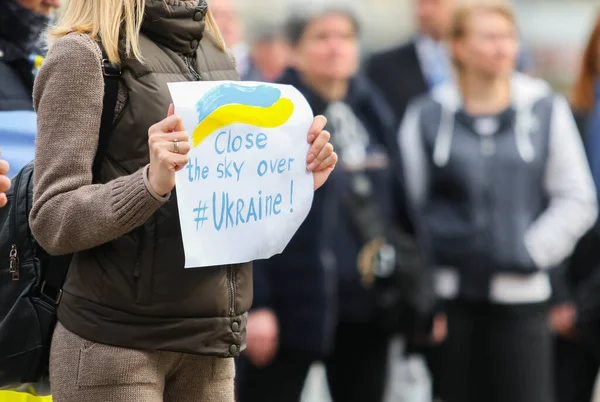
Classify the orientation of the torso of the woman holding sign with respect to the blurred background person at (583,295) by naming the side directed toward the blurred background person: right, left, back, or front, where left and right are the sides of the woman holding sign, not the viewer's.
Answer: left

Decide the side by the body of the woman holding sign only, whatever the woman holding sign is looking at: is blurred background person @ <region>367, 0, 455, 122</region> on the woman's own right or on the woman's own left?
on the woman's own left

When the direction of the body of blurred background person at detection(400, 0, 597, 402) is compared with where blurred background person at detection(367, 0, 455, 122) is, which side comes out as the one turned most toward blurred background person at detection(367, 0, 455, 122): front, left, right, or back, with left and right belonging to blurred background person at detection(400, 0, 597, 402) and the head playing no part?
back

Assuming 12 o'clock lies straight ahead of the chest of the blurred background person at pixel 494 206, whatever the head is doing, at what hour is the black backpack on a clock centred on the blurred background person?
The black backpack is roughly at 1 o'clock from the blurred background person.

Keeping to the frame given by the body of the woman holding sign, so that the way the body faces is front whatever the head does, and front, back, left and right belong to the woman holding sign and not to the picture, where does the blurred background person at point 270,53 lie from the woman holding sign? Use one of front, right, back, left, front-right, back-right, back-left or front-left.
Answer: back-left

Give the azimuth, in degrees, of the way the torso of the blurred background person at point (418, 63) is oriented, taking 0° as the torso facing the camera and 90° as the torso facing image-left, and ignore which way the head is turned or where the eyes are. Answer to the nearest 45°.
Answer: approximately 315°

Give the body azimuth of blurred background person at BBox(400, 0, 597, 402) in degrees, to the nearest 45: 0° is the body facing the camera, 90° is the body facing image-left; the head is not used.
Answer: approximately 0°

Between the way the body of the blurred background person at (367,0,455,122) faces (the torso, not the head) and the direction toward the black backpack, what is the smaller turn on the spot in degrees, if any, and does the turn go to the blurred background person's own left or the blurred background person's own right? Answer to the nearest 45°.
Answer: approximately 45° to the blurred background person's own right

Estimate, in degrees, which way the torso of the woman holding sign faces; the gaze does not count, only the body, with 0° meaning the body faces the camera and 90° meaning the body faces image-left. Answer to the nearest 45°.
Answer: approximately 315°

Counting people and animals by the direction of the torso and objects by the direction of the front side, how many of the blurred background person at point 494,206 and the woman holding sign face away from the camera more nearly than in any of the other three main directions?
0
